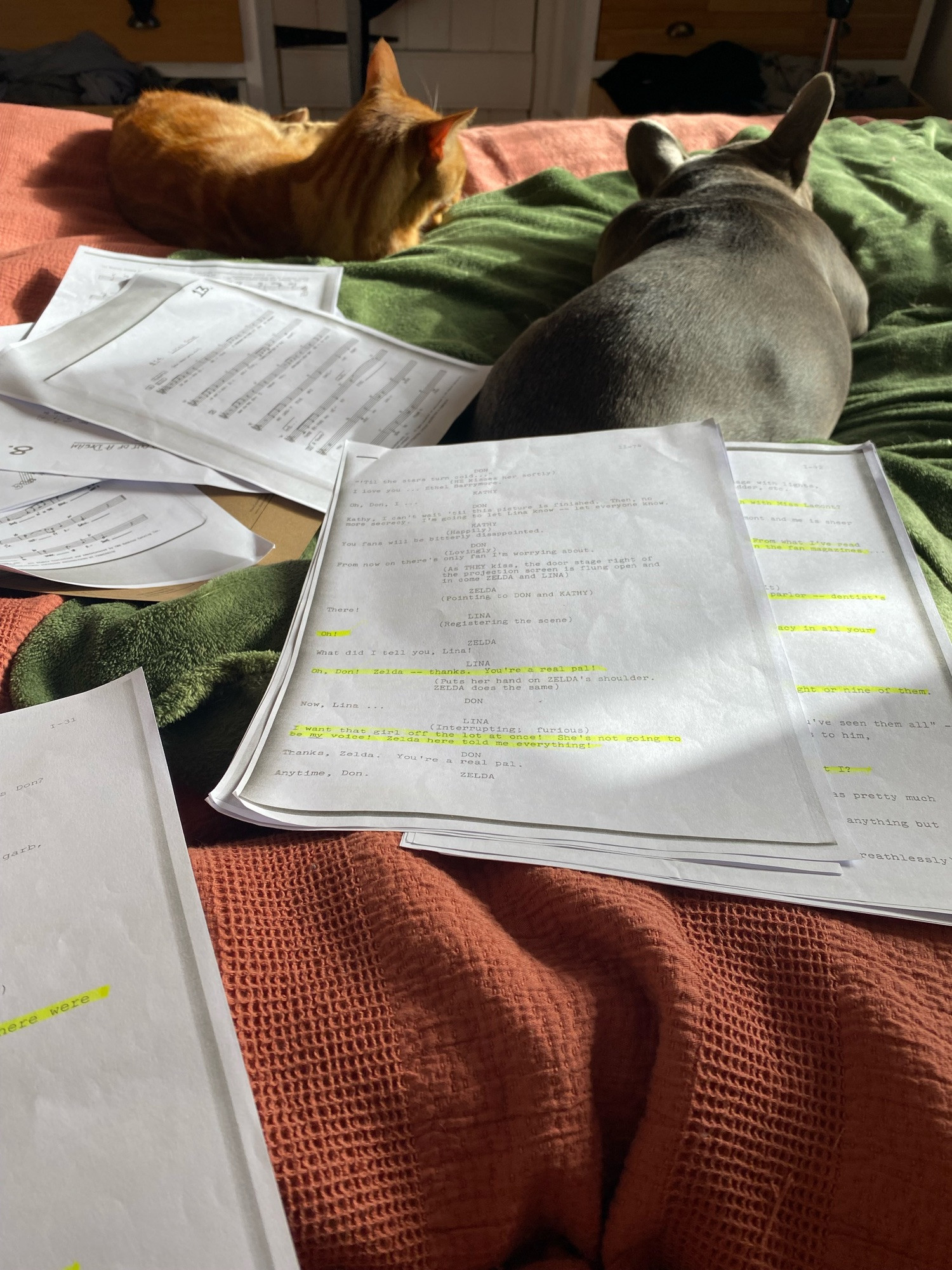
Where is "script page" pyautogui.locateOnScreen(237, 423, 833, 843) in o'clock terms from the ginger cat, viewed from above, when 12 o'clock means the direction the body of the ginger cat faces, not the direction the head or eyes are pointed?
The script page is roughly at 3 o'clock from the ginger cat.

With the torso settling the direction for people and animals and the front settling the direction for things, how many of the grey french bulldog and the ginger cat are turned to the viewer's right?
1

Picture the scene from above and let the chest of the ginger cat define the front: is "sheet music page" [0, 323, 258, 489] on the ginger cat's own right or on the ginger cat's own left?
on the ginger cat's own right

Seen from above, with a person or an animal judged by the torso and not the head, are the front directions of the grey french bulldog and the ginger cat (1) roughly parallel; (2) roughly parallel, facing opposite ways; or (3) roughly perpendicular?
roughly perpendicular

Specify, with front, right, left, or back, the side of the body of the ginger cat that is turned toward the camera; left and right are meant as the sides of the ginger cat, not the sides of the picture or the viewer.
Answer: right

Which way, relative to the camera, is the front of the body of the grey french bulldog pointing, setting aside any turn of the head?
away from the camera
